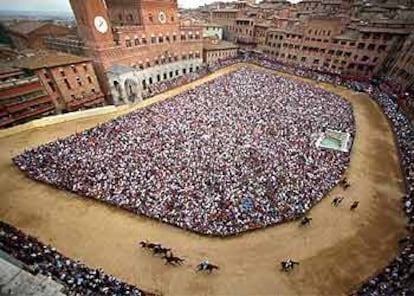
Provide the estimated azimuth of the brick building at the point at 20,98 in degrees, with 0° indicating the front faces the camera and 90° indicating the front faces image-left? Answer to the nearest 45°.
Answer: approximately 315°

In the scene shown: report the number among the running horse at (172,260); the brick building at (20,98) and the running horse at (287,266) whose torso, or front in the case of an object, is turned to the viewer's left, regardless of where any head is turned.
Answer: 2

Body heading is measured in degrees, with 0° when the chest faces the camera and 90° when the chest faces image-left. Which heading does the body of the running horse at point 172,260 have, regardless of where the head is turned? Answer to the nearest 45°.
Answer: approximately 90°

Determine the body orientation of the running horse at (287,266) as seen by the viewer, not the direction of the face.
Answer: to the viewer's left

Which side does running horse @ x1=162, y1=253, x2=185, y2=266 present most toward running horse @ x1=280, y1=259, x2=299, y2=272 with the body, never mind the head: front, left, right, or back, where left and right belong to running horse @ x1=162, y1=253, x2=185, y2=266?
back

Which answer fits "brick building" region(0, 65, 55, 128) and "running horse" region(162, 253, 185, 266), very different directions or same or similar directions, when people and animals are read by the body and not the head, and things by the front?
very different directions

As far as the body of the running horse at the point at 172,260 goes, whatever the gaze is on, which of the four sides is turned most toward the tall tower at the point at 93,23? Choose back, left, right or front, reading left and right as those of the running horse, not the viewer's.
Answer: right

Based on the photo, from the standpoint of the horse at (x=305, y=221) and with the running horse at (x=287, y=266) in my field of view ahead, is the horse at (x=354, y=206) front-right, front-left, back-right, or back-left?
back-left

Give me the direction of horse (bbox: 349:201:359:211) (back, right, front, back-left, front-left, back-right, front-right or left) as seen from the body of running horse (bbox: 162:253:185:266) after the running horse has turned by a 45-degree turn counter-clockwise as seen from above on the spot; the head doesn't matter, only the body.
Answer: back-left

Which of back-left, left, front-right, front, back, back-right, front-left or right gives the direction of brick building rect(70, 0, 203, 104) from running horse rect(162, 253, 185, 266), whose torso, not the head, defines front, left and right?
right

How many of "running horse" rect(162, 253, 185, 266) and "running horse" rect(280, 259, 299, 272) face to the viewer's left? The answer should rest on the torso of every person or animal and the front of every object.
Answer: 2
